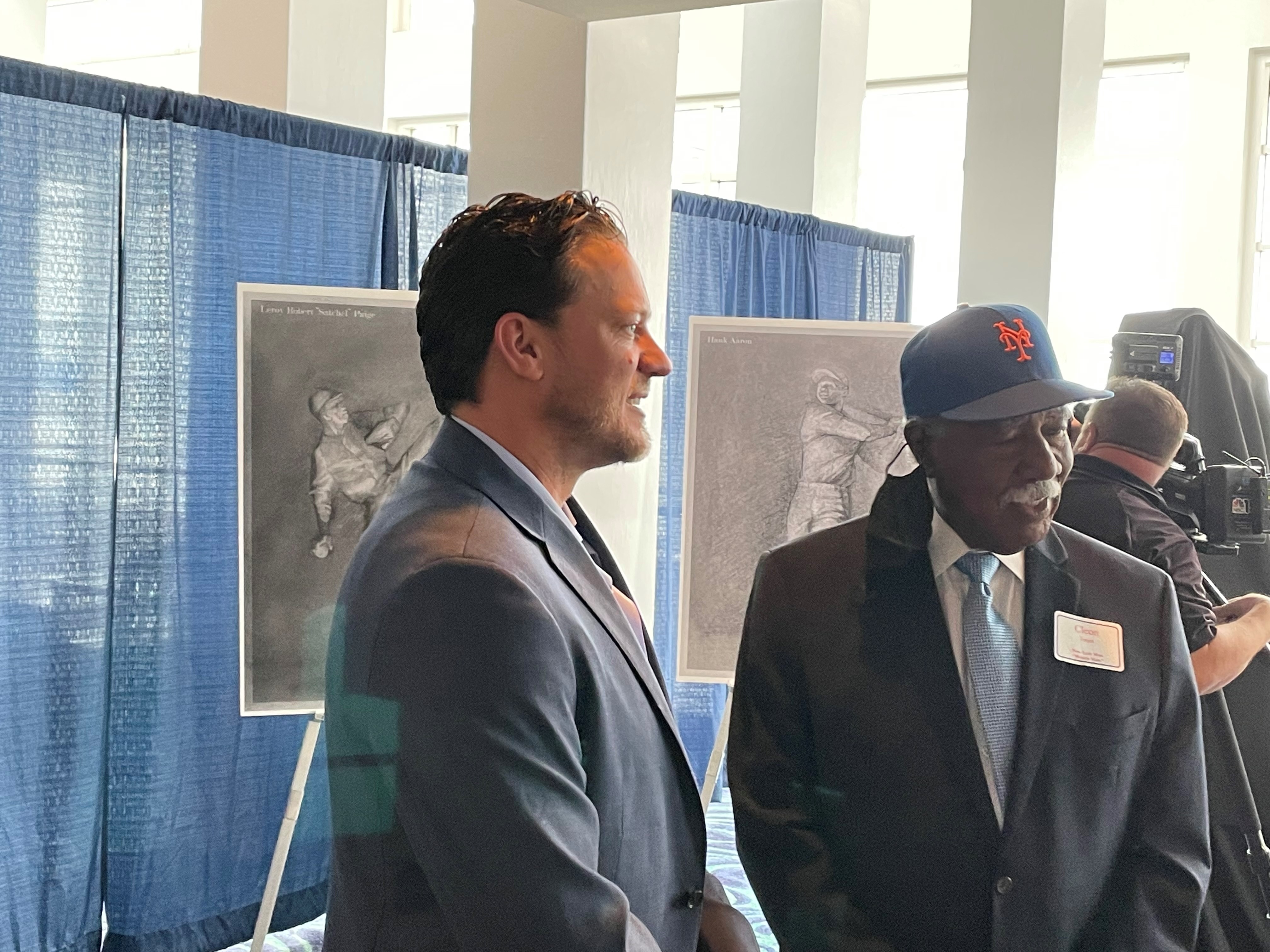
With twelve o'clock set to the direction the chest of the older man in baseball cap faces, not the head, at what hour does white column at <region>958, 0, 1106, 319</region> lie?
The white column is roughly at 6 o'clock from the older man in baseball cap.

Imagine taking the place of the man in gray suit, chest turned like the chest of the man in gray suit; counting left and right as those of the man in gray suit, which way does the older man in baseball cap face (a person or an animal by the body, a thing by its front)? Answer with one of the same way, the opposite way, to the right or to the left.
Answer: to the right

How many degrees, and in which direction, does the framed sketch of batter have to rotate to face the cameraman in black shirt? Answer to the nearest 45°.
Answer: approximately 45° to its left

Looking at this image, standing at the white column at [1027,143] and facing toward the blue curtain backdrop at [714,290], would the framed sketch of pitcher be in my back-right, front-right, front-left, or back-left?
front-left

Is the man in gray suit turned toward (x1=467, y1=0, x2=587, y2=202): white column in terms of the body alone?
no

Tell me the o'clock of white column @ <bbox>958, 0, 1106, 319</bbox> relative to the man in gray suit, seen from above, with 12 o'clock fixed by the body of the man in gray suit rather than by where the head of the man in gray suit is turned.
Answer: The white column is roughly at 10 o'clock from the man in gray suit.

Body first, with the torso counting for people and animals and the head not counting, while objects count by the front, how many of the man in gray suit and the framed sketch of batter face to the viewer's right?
1

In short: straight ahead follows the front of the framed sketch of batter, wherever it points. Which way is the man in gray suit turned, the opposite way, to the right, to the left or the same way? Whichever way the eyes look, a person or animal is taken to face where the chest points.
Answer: to the left

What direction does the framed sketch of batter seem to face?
toward the camera

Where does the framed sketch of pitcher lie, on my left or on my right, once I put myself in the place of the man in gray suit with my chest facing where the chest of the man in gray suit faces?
on my left

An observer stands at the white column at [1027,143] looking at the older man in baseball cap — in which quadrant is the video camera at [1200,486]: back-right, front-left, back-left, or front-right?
front-left

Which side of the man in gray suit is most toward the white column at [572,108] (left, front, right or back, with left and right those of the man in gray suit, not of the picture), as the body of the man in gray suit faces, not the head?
left

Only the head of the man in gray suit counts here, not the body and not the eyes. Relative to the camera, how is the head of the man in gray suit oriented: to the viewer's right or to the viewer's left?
to the viewer's right

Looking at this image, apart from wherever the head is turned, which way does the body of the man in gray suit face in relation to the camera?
to the viewer's right

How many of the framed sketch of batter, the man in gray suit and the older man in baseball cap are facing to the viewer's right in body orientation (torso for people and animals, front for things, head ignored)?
1
